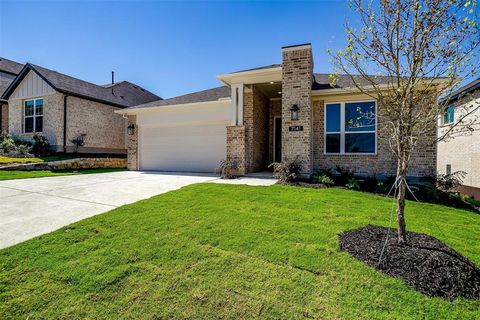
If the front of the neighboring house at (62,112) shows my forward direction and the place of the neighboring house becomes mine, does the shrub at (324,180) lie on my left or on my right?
on my left

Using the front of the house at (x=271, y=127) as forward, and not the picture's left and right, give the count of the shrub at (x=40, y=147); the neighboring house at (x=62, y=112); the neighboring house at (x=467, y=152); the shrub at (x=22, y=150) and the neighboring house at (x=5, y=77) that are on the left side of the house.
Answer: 1

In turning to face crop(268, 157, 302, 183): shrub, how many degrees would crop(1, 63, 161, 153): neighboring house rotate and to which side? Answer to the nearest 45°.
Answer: approximately 90° to its left

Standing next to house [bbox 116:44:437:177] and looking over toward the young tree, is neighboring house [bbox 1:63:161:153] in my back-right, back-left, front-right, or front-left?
back-right

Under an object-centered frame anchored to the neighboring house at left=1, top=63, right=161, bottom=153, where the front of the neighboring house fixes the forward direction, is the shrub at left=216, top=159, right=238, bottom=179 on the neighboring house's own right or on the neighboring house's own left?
on the neighboring house's own left

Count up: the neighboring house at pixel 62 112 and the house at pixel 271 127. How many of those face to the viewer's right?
0

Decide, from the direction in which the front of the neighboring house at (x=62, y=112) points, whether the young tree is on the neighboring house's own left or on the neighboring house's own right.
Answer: on the neighboring house's own left

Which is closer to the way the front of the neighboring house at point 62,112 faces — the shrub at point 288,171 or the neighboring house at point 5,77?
the shrub

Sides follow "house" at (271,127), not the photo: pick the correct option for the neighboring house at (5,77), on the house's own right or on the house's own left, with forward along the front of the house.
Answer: on the house's own right

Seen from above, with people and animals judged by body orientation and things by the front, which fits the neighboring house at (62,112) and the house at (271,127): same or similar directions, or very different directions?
same or similar directions

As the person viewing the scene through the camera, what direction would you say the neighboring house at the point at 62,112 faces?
facing the viewer and to the left of the viewer

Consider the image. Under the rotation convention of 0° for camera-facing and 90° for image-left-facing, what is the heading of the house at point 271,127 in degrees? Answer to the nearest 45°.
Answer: approximately 0°
